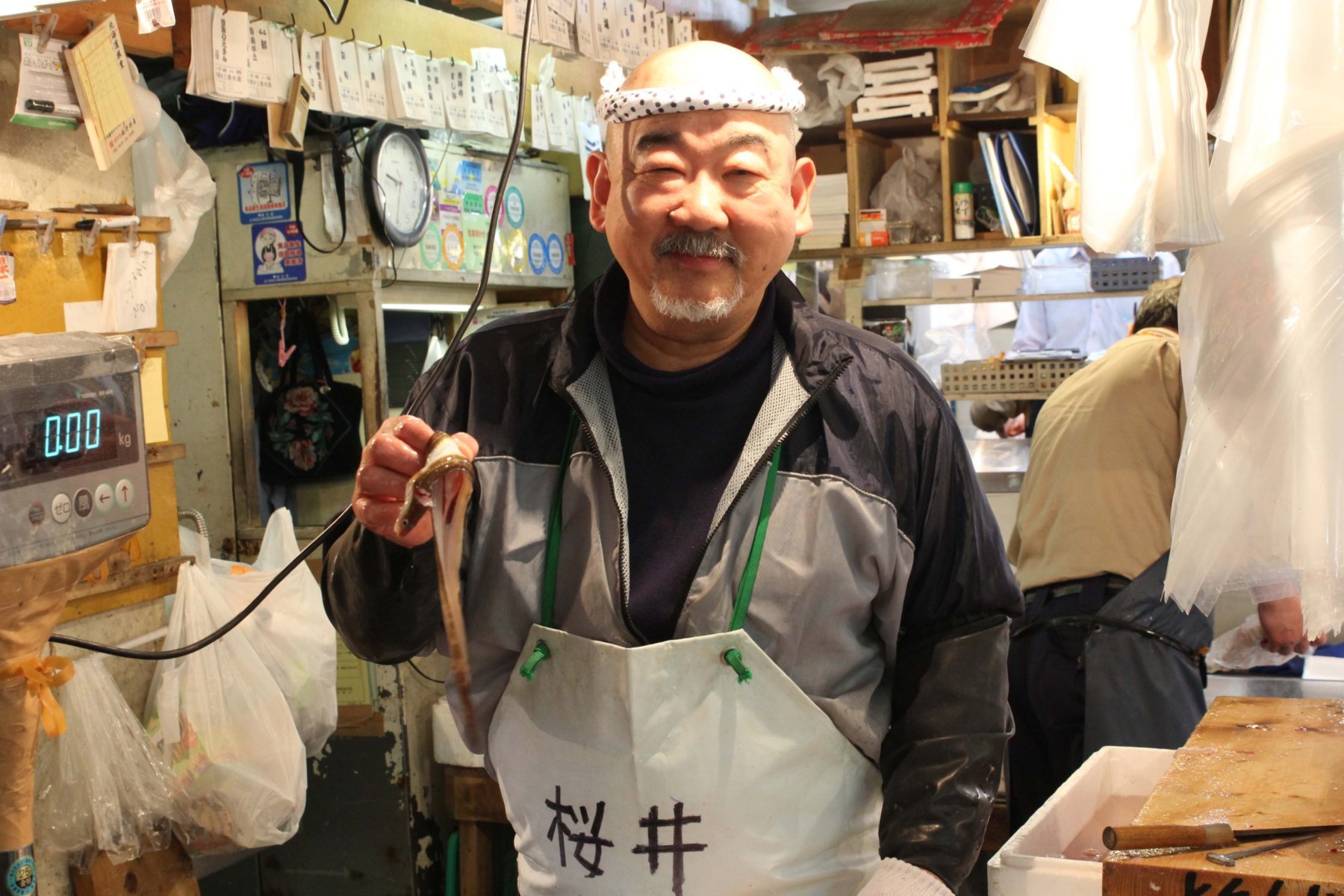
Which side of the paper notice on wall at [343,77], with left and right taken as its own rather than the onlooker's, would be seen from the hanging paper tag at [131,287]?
right

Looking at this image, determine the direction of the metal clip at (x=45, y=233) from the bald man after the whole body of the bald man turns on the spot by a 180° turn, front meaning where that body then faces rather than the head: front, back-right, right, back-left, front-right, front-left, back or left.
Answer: front-left

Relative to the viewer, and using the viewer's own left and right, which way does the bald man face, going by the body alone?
facing the viewer

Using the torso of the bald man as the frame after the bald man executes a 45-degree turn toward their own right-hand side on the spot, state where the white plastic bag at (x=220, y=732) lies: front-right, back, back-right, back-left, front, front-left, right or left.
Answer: right

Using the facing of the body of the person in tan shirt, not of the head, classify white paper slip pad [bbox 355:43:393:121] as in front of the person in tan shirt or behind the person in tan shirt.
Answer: behind

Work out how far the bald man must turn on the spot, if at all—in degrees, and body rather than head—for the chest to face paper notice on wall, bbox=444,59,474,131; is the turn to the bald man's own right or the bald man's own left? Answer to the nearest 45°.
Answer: approximately 180°

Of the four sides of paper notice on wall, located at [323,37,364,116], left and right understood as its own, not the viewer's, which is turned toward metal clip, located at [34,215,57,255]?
right

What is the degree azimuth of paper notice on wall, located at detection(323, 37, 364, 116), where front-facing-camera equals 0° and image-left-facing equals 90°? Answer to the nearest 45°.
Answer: approximately 315°

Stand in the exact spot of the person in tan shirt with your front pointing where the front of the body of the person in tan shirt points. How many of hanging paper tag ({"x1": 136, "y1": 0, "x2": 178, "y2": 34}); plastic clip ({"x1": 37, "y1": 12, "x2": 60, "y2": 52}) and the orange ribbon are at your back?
3

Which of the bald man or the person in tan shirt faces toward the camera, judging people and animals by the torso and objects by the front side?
the bald man

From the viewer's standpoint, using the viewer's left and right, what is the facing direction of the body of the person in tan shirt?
facing away from the viewer and to the right of the viewer

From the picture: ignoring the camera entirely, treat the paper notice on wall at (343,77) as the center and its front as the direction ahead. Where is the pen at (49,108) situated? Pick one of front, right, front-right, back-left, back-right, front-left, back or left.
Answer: right

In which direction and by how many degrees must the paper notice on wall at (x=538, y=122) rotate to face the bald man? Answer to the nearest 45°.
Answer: approximately 45° to its right
